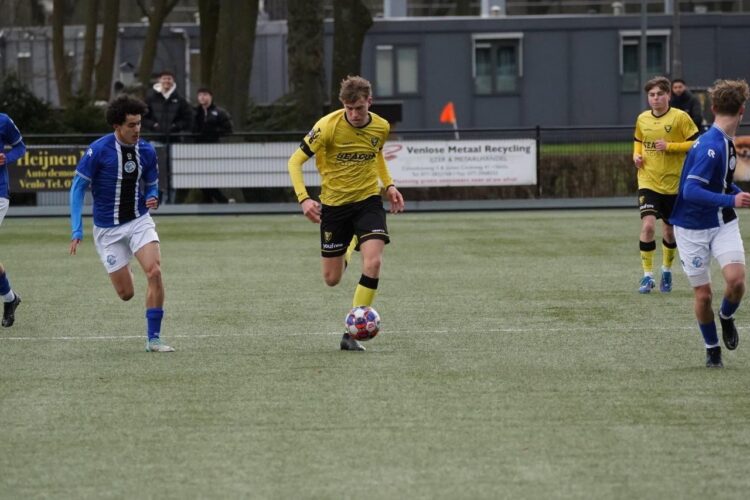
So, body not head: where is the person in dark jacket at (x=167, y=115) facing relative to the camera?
toward the camera

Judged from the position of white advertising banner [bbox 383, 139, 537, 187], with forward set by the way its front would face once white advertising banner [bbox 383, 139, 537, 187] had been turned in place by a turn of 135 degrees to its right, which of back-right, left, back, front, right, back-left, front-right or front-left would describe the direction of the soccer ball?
back-left

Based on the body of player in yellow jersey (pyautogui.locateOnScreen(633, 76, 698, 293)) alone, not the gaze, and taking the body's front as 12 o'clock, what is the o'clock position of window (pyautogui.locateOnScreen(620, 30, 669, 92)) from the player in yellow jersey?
The window is roughly at 6 o'clock from the player in yellow jersey.

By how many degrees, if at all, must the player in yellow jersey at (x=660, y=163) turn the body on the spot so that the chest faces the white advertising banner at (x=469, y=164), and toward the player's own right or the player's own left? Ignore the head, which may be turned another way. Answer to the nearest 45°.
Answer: approximately 180°

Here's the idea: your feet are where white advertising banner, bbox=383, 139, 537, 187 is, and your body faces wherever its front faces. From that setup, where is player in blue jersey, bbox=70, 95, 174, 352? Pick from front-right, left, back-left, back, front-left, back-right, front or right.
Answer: front

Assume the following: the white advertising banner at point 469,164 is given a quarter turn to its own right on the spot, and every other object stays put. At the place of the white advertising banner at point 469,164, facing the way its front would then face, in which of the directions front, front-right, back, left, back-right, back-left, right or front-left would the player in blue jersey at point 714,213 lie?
left

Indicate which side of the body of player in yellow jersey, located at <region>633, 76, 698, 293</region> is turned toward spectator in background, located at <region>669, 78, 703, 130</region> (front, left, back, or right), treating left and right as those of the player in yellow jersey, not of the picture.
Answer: back

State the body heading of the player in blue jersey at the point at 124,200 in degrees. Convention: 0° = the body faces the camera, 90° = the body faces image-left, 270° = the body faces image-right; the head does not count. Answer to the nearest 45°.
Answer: approximately 315°

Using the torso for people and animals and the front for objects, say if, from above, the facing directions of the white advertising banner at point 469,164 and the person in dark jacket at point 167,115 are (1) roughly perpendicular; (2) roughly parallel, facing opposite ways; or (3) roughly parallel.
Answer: roughly parallel

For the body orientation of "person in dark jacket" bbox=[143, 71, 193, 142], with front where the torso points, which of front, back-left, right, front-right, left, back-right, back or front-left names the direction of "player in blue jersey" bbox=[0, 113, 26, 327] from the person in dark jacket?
front

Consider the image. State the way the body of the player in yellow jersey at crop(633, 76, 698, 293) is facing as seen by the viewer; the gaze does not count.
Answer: toward the camera

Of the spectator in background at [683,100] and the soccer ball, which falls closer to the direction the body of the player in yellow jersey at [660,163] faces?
the soccer ball

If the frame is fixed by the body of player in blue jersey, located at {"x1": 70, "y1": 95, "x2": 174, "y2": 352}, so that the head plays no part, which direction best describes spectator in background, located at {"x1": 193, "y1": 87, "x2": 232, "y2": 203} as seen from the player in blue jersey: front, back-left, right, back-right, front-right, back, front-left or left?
back-left

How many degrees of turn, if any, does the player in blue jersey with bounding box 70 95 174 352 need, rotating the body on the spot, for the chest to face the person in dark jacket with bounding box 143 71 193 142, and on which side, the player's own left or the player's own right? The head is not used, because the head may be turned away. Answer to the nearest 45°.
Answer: approximately 135° to the player's own left
